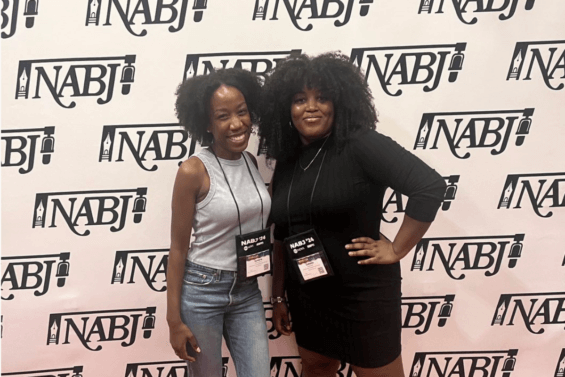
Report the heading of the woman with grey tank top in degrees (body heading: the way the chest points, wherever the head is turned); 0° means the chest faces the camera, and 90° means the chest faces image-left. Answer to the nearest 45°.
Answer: approximately 315°
